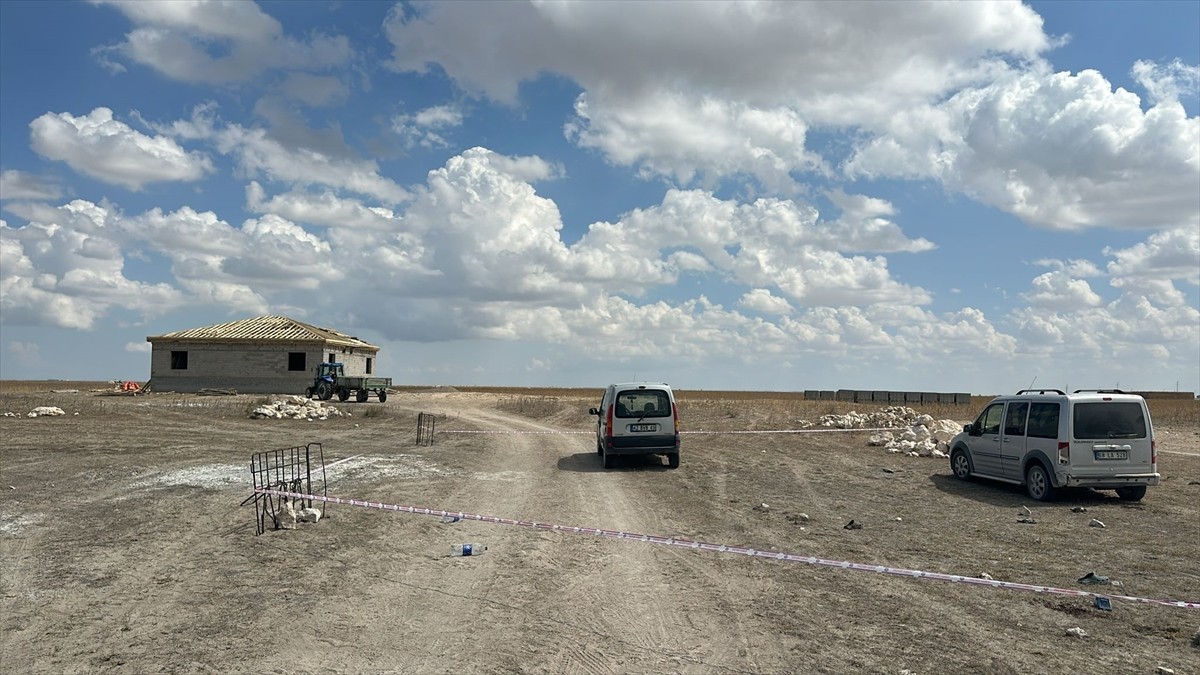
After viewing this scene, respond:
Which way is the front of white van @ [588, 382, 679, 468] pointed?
away from the camera

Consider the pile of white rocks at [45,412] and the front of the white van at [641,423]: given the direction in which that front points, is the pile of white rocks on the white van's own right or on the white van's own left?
on the white van's own left

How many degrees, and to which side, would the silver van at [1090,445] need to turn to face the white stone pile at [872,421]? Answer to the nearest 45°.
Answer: approximately 45° to its right

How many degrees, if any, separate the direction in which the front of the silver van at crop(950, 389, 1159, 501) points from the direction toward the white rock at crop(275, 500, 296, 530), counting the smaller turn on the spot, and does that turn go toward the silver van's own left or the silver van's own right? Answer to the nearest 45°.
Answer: approximately 90° to the silver van's own left

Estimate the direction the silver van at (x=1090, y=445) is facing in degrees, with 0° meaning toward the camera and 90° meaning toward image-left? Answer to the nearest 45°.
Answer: approximately 135°

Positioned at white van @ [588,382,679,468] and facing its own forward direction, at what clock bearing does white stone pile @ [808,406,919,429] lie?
The white stone pile is roughly at 1 o'clock from the white van.

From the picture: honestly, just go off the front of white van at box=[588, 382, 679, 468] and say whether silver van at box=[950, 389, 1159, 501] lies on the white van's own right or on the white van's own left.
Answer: on the white van's own right

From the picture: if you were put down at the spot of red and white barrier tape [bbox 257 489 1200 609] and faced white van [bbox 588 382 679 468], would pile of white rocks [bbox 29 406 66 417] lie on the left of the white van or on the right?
left
